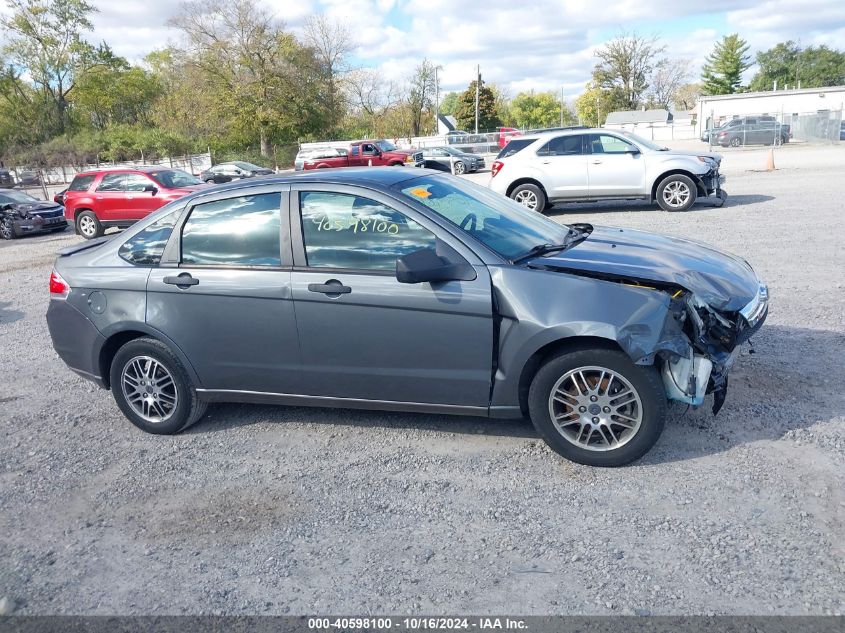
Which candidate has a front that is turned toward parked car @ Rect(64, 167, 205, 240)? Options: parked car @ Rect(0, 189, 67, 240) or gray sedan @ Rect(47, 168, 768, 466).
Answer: parked car @ Rect(0, 189, 67, 240)

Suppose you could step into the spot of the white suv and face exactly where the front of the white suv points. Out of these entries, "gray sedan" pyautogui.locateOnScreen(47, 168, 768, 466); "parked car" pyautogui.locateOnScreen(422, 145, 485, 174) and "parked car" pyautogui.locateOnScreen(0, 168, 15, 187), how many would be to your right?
1

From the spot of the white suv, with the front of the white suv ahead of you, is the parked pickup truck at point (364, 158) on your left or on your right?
on your left

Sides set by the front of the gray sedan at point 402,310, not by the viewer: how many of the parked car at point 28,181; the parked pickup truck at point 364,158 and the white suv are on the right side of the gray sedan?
0

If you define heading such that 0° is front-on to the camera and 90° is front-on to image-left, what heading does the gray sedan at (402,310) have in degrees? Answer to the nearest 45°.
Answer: approximately 270°

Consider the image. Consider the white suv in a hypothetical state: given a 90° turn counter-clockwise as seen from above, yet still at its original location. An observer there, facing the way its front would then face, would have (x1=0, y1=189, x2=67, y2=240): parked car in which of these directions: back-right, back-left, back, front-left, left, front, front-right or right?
left

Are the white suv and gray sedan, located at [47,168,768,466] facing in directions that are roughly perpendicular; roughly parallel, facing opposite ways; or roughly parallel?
roughly parallel

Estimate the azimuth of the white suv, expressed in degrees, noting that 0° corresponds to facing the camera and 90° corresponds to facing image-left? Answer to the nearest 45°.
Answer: approximately 270°

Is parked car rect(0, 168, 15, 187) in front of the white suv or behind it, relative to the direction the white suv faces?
behind

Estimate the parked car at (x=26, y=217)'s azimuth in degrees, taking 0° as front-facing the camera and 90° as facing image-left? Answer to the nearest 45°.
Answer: approximately 315°

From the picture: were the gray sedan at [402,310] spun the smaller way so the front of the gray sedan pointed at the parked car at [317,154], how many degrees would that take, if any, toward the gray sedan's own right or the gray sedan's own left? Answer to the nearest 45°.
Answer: approximately 90° to the gray sedan's own left

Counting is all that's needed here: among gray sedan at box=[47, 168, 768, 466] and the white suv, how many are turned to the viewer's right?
2
